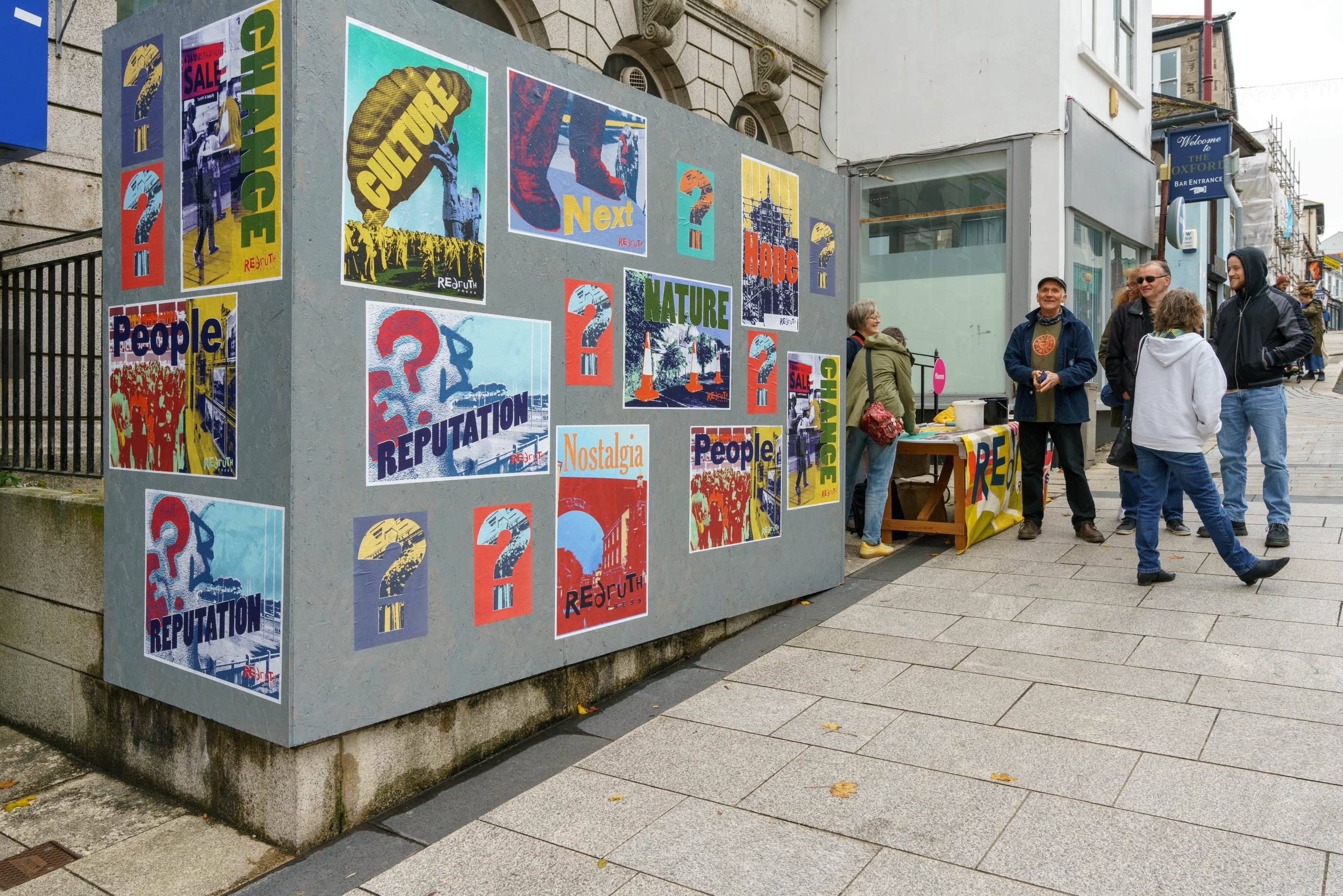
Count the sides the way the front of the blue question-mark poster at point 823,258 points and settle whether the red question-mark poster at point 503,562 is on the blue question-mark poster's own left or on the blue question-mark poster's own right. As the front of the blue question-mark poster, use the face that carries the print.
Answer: on the blue question-mark poster's own right

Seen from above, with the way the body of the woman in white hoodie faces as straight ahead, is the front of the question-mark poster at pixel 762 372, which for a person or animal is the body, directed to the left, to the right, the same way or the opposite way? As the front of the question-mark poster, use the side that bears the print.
to the right

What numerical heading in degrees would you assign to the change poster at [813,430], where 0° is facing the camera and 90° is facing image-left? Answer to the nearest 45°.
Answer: approximately 315°

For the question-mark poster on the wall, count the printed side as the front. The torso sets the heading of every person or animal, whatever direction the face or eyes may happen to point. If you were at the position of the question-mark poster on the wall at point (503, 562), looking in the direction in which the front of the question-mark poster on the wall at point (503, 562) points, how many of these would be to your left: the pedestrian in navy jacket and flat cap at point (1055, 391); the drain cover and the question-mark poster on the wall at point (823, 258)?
2

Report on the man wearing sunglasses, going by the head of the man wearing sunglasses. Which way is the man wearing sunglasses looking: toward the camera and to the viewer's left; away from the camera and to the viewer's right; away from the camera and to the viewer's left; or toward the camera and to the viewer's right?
toward the camera and to the viewer's left

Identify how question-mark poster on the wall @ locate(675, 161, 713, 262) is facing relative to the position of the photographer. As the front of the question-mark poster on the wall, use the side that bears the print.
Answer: facing the viewer and to the right of the viewer

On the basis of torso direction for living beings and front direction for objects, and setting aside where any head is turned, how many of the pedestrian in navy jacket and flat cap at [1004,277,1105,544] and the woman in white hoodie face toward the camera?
1

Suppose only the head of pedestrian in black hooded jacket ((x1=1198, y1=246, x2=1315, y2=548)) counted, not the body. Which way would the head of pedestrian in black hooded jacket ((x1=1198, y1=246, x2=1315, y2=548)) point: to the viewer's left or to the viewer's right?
to the viewer's left

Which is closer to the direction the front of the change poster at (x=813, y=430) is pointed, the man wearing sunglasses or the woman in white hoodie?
the woman in white hoodie

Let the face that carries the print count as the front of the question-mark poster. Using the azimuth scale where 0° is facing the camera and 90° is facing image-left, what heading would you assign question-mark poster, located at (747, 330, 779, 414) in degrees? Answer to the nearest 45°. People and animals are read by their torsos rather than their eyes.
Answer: approximately 315°

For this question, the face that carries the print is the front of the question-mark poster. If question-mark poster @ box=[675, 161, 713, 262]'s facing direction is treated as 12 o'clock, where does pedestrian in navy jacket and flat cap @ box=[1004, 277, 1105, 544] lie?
The pedestrian in navy jacket and flat cap is roughly at 9 o'clock from the question-mark poster.
